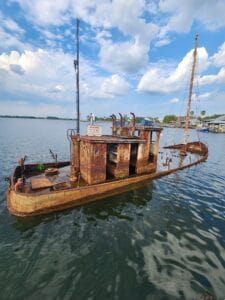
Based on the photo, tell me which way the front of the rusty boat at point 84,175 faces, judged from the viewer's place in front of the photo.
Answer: facing away from the viewer and to the right of the viewer
